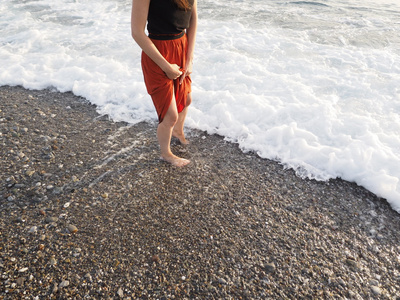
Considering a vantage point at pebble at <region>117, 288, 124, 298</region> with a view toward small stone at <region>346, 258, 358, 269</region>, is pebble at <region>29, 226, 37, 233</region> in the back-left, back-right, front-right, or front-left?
back-left

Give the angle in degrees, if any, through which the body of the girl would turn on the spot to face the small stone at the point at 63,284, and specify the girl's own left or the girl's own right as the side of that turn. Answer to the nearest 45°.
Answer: approximately 45° to the girl's own right
